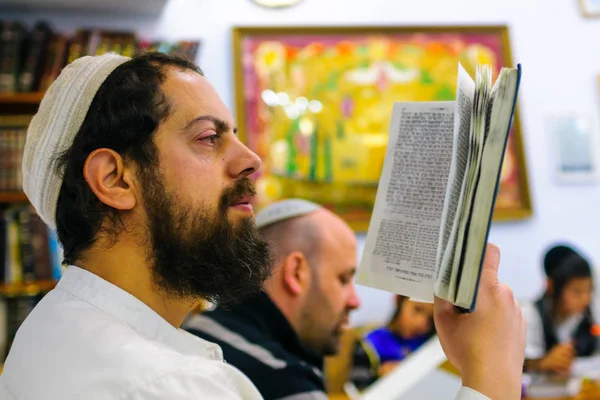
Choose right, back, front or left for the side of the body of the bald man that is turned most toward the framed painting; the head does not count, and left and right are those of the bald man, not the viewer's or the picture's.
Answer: left

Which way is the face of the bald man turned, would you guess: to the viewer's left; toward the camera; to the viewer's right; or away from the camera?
to the viewer's right

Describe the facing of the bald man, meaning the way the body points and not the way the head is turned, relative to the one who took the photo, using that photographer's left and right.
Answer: facing to the right of the viewer

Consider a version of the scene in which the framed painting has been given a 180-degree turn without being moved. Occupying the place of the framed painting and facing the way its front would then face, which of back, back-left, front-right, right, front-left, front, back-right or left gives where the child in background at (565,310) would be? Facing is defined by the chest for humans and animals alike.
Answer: right

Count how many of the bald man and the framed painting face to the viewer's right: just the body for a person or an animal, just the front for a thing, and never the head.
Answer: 1

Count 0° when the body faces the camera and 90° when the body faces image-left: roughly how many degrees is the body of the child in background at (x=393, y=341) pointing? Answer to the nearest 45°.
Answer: approximately 315°

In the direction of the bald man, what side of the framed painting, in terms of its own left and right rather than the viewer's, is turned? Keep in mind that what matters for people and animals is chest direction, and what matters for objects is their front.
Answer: front

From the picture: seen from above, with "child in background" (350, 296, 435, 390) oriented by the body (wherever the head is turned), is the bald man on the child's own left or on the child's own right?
on the child's own right
